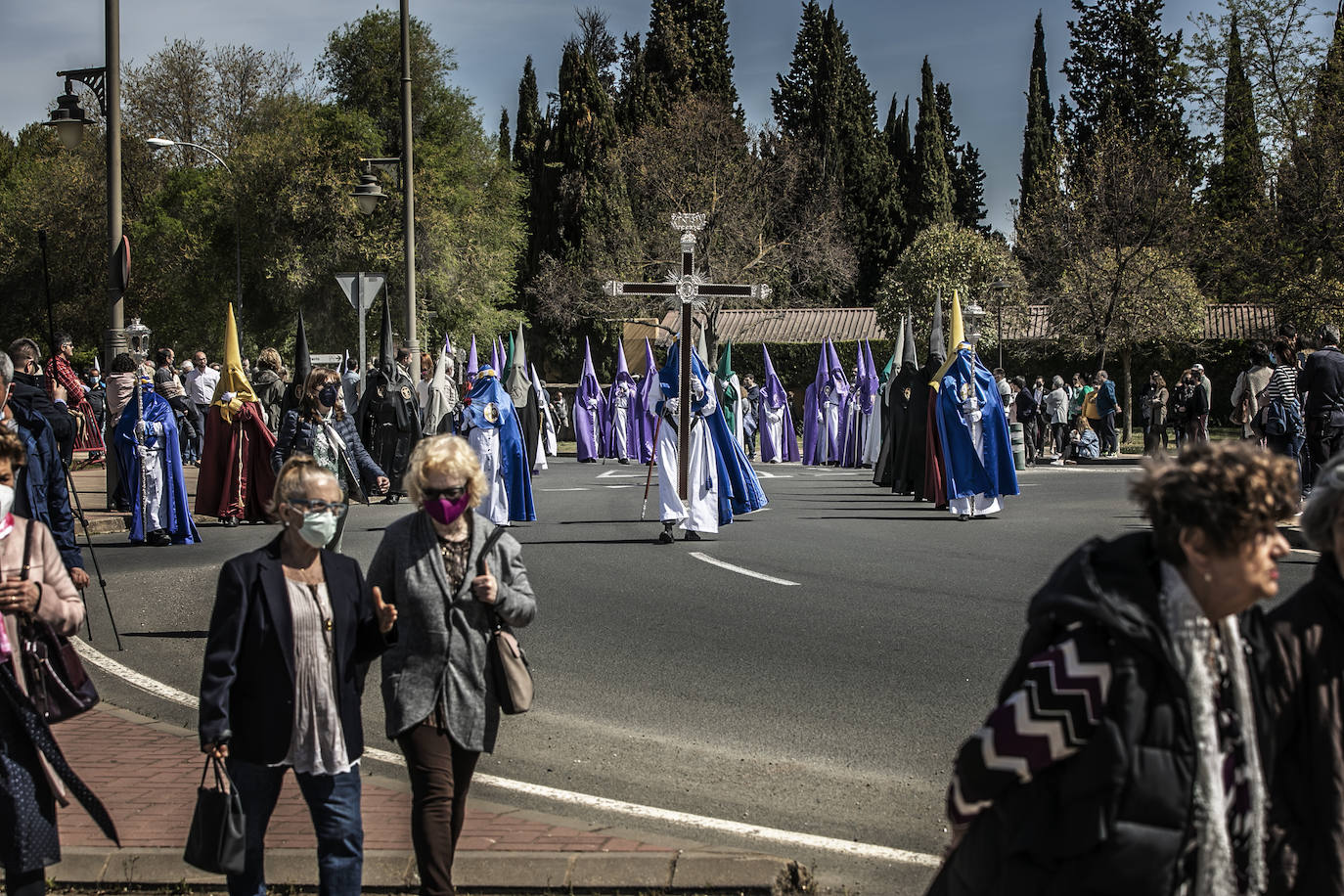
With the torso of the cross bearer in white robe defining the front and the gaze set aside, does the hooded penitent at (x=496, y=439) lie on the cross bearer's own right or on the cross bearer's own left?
on the cross bearer's own right

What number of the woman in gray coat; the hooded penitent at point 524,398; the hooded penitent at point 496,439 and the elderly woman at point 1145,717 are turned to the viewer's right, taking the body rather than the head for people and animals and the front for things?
1

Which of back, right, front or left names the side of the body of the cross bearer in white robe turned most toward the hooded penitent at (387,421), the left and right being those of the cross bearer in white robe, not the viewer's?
right

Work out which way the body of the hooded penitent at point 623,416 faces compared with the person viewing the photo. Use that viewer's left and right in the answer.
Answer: facing the viewer

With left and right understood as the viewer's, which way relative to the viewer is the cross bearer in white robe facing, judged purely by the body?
facing the viewer and to the left of the viewer

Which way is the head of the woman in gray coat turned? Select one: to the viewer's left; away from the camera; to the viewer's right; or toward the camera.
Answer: toward the camera

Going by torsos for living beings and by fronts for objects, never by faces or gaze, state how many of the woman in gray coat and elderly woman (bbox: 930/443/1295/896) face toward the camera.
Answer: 1

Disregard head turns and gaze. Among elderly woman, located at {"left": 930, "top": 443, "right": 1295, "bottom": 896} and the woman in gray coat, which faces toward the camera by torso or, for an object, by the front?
the woman in gray coat

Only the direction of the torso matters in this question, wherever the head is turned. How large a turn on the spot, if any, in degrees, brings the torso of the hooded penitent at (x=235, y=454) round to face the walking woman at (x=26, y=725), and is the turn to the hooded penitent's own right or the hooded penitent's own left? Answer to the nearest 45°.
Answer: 0° — they already face them

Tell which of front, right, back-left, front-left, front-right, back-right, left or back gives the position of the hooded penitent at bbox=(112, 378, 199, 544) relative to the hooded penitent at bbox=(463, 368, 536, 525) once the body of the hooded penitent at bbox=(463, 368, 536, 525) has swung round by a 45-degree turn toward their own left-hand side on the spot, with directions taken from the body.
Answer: right

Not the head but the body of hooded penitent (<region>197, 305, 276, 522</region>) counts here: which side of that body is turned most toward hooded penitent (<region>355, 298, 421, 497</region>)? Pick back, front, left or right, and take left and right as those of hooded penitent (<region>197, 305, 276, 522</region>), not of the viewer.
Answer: left

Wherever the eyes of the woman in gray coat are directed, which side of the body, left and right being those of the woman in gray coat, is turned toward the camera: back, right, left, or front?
front

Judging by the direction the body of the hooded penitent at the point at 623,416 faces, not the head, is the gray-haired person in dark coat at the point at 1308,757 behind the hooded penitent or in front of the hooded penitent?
in front

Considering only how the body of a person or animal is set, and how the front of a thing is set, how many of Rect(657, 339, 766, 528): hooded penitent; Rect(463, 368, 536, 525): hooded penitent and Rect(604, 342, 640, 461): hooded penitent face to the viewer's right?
0

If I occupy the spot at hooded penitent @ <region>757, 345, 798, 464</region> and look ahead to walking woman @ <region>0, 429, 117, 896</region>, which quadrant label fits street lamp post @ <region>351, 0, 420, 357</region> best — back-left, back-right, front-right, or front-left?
front-right

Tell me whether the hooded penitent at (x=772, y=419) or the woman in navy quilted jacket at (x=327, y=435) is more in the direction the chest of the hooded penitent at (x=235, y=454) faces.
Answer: the woman in navy quilted jacket

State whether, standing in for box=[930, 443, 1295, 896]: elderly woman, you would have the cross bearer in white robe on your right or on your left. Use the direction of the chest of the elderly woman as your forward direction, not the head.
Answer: on your left

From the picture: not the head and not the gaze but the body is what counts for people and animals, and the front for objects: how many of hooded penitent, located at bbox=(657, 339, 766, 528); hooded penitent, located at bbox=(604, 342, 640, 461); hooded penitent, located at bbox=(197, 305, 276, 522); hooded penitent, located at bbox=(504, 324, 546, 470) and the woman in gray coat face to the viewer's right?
0
